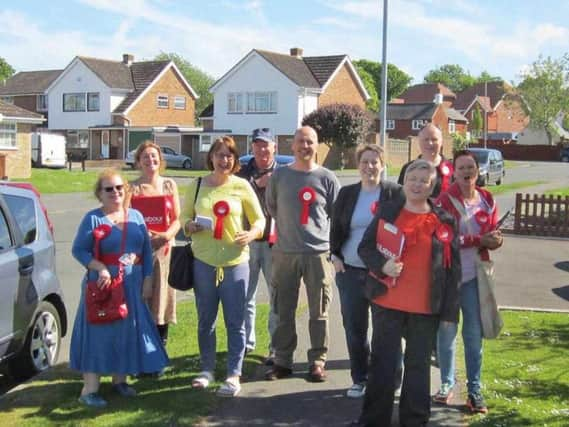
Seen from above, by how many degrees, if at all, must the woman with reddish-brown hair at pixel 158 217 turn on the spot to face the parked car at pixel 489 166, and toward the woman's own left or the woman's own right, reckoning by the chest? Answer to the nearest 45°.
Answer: approximately 135° to the woman's own left

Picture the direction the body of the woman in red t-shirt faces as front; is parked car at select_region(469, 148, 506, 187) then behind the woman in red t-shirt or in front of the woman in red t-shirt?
behind

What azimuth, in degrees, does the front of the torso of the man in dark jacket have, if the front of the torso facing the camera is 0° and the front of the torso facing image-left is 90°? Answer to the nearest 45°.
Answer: approximately 0°

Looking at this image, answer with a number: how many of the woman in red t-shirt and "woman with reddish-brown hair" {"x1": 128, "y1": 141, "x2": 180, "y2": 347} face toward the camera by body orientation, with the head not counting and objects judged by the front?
2

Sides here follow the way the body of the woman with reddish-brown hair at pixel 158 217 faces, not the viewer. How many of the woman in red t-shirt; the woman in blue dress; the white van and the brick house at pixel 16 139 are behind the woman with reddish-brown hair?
2

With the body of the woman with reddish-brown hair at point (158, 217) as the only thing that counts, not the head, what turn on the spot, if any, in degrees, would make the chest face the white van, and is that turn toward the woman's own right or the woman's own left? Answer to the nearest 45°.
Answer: approximately 180°

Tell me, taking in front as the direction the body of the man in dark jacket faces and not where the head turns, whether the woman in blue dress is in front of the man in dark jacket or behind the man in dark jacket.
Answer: in front

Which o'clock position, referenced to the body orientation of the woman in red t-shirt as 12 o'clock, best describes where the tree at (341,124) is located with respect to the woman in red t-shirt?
The tree is roughly at 6 o'clock from the woman in red t-shirt.

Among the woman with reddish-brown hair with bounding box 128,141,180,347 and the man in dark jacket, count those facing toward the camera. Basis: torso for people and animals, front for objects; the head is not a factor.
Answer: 2

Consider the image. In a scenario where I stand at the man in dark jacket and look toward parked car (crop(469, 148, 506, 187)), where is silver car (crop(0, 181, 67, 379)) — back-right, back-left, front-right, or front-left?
back-left
